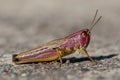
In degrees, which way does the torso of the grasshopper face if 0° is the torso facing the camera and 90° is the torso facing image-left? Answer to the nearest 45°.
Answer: approximately 270°
